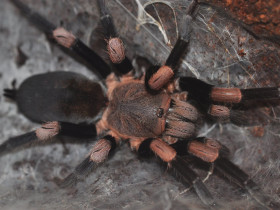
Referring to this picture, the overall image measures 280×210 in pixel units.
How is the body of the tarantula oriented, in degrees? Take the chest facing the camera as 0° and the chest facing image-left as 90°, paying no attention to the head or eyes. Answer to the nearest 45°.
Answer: approximately 270°
